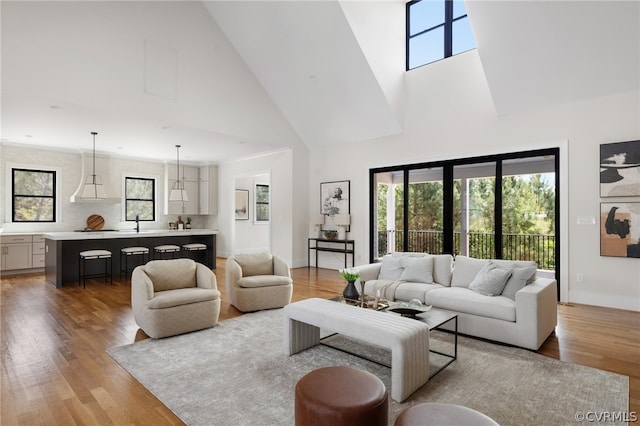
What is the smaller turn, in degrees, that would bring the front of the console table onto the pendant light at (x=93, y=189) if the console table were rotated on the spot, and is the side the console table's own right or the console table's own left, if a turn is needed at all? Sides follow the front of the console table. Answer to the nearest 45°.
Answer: approximately 45° to the console table's own right

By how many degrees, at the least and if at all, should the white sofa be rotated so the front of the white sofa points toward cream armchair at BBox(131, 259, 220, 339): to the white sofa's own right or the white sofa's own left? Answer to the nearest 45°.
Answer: approximately 45° to the white sofa's own right

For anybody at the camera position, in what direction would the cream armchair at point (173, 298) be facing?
facing the viewer and to the right of the viewer

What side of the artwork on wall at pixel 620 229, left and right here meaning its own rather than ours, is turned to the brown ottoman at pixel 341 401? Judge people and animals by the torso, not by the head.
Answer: front

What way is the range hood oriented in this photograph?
toward the camera

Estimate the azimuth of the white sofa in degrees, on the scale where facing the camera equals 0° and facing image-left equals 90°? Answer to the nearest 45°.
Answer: approximately 45°

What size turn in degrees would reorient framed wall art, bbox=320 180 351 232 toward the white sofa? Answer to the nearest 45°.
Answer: approximately 45° to its left

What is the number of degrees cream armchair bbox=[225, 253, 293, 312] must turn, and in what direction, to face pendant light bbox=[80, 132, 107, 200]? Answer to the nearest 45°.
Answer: approximately 180°

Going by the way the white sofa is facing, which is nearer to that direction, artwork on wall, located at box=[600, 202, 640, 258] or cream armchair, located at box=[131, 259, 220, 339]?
the cream armchair

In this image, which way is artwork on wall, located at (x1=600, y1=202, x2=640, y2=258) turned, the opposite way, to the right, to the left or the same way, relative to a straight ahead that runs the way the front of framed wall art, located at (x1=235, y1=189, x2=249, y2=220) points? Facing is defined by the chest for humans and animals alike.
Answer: to the right

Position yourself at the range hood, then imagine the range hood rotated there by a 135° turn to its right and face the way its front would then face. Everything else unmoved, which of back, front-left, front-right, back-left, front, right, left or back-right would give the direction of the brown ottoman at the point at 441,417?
back-left

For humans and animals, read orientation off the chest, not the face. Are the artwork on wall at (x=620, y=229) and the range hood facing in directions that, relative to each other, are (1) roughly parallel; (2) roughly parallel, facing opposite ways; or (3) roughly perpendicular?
roughly perpendicular

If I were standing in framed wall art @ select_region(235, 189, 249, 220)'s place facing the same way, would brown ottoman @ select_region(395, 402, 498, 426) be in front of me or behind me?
in front

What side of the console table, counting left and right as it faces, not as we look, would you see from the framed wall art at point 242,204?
right

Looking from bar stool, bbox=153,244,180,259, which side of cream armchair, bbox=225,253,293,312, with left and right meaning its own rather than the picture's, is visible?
back

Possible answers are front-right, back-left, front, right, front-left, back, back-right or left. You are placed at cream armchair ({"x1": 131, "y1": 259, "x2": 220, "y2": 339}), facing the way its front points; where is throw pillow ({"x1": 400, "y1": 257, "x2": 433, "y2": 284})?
front-left
